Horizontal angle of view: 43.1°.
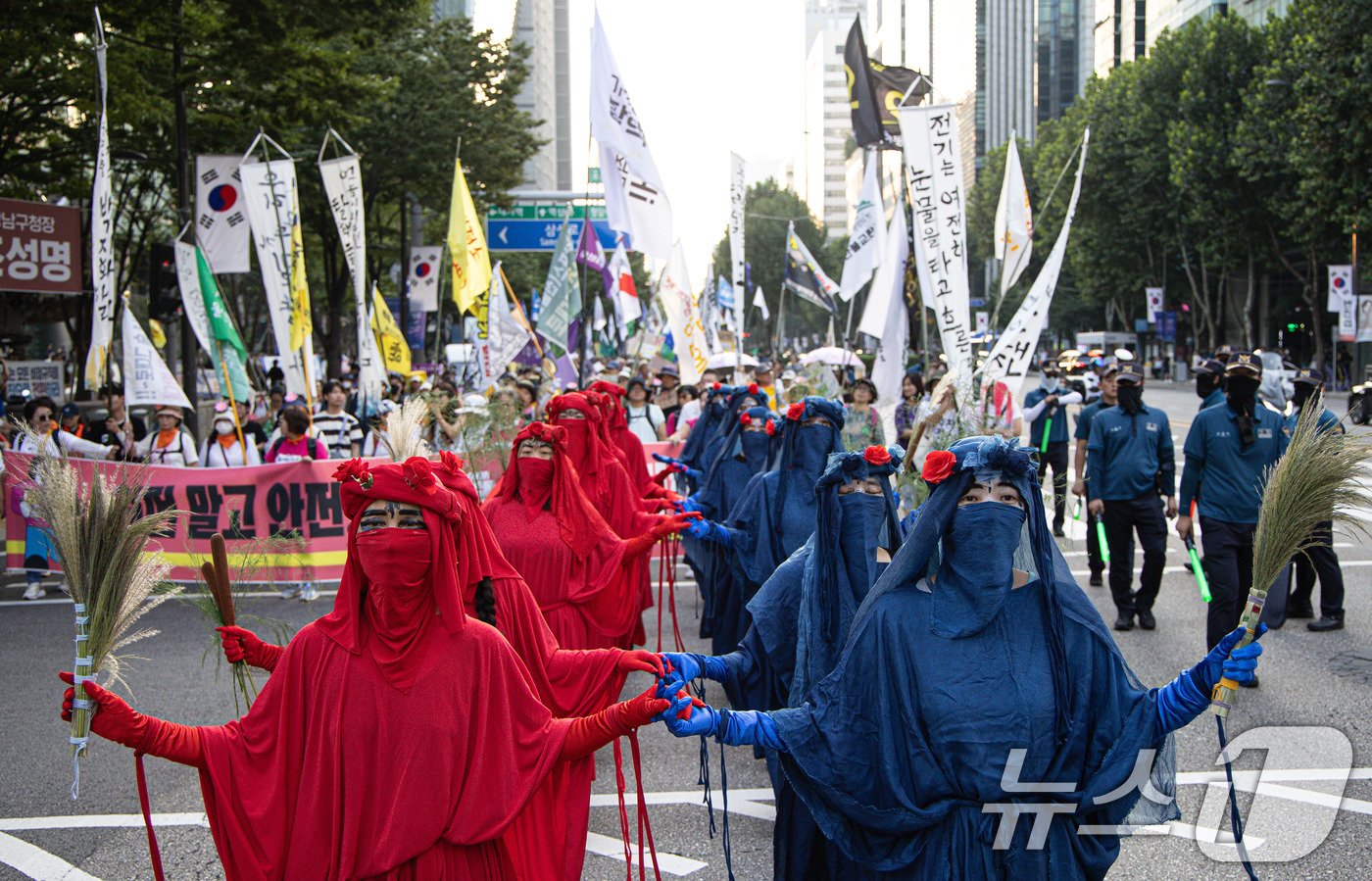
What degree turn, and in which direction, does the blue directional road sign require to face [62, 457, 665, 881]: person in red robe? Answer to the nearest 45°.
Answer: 0° — it already faces them

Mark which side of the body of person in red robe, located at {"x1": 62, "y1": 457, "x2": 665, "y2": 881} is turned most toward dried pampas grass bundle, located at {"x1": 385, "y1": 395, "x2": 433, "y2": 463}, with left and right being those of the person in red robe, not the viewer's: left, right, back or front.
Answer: back

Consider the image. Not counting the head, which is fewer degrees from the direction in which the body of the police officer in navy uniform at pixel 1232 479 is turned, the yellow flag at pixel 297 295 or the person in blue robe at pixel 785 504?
the person in blue robe

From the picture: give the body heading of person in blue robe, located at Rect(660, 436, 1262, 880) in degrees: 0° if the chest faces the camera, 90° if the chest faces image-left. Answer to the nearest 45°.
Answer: approximately 0°
